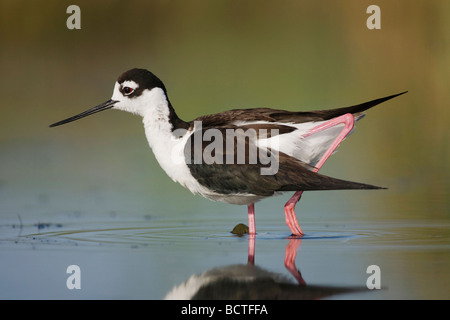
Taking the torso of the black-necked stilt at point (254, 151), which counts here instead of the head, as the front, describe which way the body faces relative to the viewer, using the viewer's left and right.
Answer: facing to the left of the viewer
